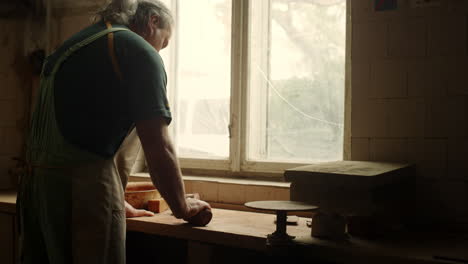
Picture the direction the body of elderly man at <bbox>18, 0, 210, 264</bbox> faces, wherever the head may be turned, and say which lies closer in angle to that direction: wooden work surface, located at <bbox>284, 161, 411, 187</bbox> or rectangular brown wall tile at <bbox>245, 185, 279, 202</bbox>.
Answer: the rectangular brown wall tile

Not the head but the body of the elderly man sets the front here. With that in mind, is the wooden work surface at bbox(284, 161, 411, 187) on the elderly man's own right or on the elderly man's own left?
on the elderly man's own right

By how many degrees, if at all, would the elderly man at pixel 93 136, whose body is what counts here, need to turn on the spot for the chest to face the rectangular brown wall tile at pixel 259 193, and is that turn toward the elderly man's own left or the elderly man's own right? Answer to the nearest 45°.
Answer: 0° — they already face it

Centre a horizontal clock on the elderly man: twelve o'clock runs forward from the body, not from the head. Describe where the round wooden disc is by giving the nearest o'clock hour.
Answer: The round wooden disc is roughly at 2 o'clock from the elderly man.

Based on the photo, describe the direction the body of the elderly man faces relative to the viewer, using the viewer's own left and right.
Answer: facing away from the viewer and to the right of the viewer

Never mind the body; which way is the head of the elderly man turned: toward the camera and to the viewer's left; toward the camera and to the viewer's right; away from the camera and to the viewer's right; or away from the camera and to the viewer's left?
away from the camera and to the viewer's right

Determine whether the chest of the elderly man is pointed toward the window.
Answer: yes
